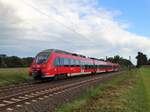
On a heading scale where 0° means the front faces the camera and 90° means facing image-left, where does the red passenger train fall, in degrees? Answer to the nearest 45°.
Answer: approximately 45°
